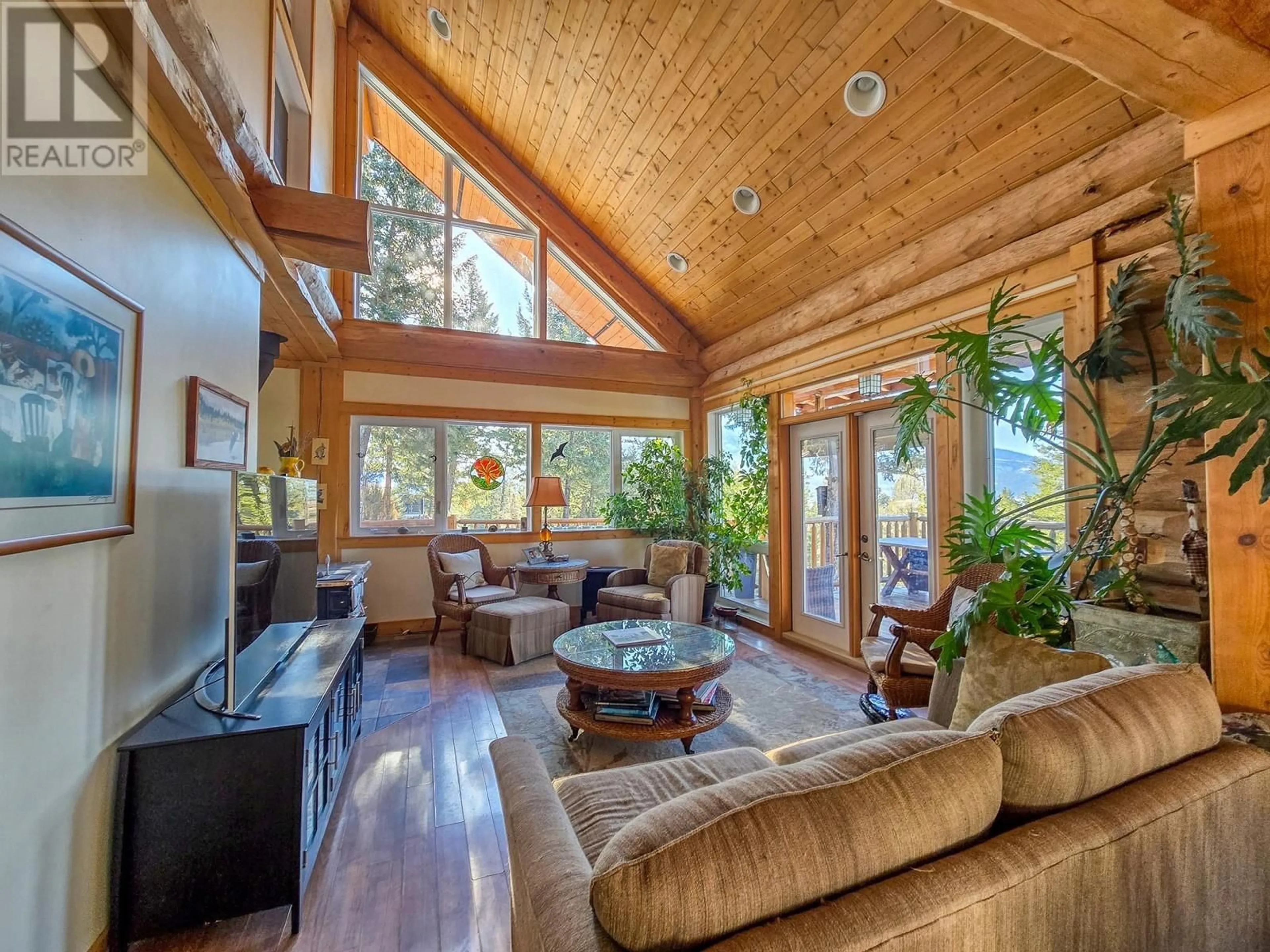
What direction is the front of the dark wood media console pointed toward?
to the viewer's right

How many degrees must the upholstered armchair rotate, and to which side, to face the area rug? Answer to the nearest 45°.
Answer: approximately 45° to its left

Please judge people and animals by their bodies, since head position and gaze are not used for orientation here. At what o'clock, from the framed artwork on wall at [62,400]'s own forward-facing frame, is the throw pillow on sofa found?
The throw pillow on sofa is roughly at 12 o'clock from the framed artwork on wall.

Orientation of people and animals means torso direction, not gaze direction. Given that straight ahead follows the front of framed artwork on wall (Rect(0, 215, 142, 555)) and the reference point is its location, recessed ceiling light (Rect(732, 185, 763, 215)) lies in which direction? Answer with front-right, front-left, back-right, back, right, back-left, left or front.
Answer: front-left

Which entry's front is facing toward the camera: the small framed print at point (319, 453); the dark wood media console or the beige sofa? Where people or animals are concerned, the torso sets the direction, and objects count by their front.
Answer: the small framed print

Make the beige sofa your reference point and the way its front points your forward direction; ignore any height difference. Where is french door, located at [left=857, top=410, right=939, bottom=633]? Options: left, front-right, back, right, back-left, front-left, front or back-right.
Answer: front-right

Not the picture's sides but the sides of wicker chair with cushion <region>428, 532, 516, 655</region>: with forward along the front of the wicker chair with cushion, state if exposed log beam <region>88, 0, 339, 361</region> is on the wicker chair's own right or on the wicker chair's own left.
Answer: on the wicker chair's own right

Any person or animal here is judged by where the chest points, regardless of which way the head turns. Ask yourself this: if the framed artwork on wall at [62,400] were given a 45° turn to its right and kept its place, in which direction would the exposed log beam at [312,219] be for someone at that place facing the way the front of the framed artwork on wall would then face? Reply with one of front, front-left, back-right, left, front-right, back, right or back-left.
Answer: back-left
